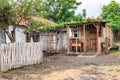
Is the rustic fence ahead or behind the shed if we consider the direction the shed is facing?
ahead

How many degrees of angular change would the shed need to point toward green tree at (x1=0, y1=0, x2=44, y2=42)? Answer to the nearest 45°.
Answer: approximately 45° to its right

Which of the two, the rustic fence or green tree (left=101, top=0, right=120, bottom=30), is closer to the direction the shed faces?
the rustic fence

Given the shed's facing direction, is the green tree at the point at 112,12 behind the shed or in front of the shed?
behind

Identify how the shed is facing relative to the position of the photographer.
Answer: facing the viewer
